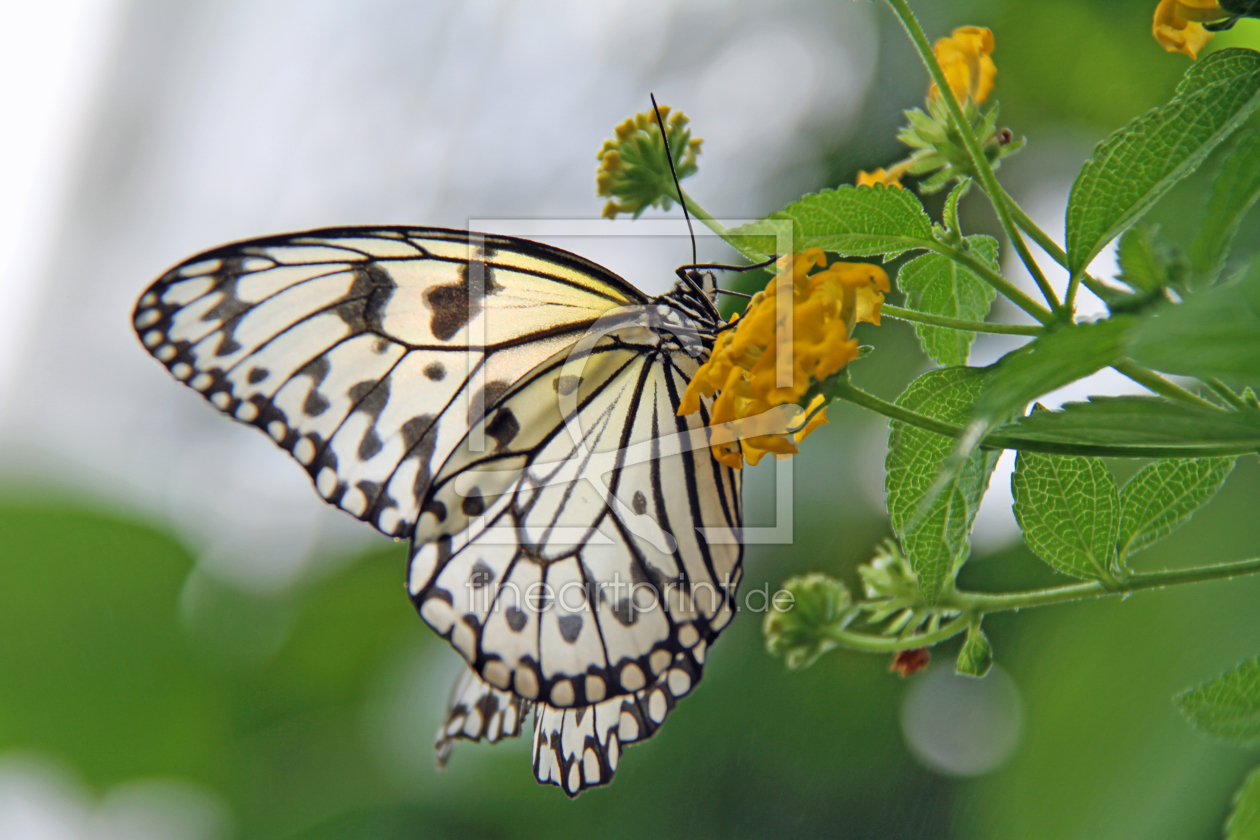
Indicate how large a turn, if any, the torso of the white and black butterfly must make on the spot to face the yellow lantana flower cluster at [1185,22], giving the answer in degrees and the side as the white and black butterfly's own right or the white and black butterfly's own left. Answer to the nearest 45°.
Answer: approximately 45° to the white and black butterfly's own right

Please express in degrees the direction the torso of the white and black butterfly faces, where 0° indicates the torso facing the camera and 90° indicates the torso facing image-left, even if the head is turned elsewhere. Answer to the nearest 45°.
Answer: approximately 270°
